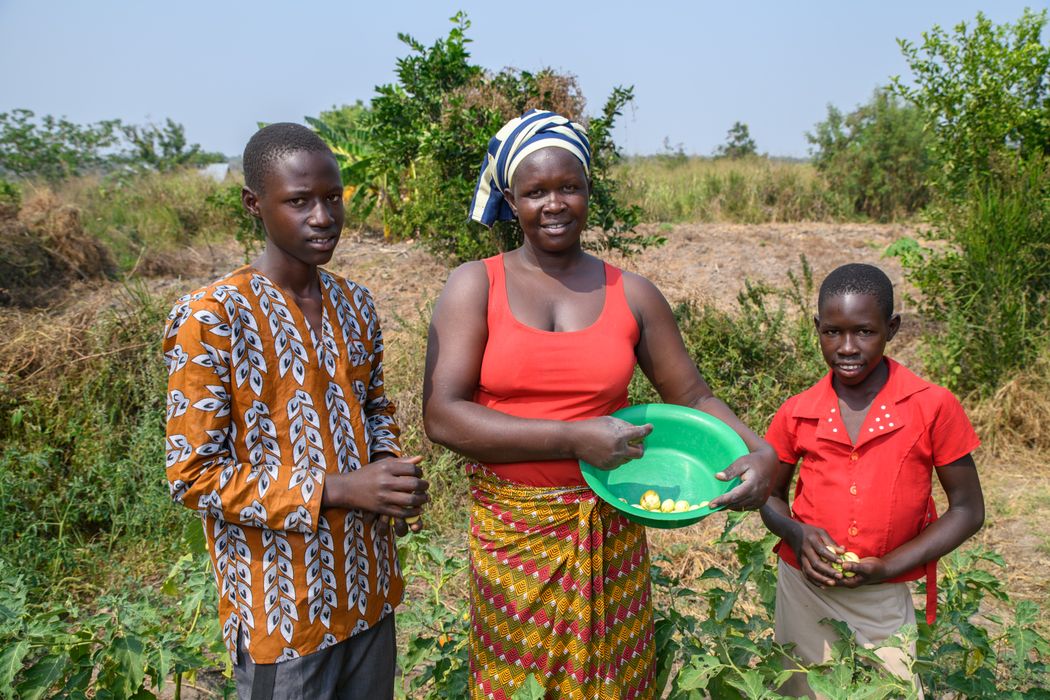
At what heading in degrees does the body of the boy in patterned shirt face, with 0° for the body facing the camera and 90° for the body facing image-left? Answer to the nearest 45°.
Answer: approximately 315°

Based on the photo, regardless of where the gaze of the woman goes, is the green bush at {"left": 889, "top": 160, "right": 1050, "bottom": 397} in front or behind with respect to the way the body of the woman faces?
behind

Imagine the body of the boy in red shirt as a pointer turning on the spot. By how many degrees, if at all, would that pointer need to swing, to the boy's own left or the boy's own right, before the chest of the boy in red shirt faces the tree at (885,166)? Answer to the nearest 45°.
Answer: approximately 180°

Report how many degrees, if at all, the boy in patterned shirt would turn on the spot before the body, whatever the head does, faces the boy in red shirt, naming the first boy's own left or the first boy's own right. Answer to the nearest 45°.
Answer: approximately 45° to the first boy's own left

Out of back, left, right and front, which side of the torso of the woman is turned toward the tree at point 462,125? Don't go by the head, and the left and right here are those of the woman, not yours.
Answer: back

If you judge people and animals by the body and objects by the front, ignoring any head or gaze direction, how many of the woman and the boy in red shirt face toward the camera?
2

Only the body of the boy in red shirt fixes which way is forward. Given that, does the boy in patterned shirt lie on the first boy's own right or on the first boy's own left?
on the first boy's own right
